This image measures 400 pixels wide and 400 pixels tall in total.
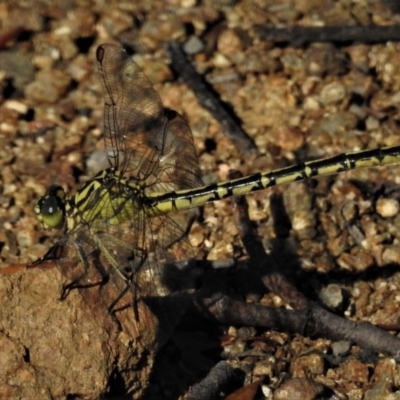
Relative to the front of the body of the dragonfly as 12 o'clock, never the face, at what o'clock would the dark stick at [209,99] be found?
The dark stick is roughly at 4 o'clock from the dragonfly.

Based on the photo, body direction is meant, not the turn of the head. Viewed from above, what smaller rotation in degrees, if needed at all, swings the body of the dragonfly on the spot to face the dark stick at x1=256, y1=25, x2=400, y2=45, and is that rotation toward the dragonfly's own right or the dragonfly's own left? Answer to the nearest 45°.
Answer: approximately 135° to the dragonfly's own right

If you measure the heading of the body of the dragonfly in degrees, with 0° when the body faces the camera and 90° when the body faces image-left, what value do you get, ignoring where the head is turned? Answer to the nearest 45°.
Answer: approximately 90°

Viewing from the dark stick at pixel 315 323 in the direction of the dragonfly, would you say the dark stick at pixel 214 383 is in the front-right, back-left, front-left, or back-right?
front-left

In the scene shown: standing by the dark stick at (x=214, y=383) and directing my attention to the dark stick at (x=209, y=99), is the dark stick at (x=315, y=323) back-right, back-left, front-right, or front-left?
front-right

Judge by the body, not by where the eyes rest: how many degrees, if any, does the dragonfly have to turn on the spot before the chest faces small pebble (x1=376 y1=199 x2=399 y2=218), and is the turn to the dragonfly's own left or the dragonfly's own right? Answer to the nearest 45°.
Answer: approximately 180°

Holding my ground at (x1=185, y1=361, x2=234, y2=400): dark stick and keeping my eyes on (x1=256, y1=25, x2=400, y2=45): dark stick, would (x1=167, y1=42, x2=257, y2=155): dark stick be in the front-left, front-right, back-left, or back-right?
front-left
